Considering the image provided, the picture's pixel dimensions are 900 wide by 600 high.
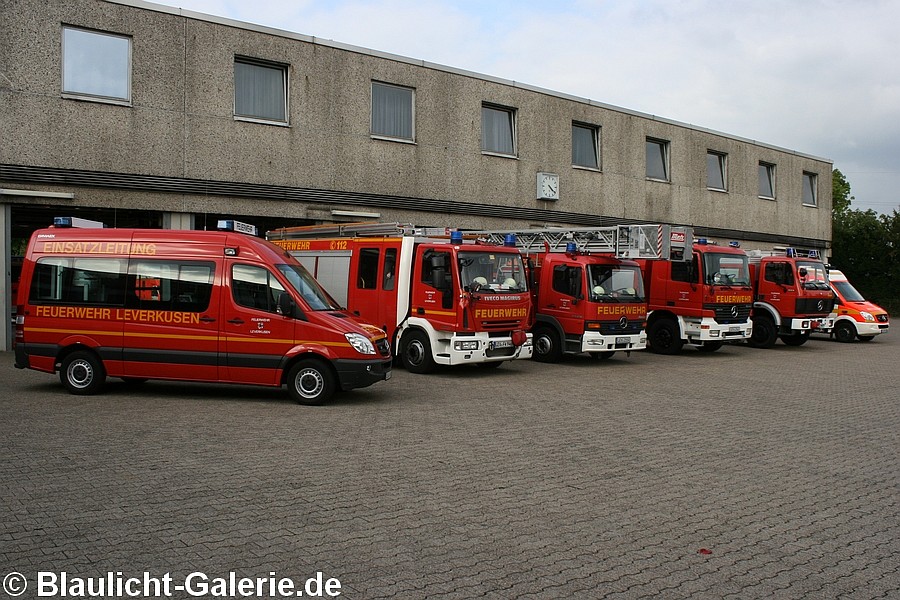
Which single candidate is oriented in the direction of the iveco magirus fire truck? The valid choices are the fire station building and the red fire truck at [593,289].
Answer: the fire station building

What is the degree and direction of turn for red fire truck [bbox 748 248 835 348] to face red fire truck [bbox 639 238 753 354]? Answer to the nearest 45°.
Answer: approximately 90° to its right

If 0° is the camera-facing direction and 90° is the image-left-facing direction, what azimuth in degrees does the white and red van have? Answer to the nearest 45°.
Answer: approximately 315°

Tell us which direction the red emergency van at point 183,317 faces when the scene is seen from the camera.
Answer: facing to the right of the viewer

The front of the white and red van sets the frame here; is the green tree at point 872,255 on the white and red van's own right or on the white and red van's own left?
on the white and red van's own left

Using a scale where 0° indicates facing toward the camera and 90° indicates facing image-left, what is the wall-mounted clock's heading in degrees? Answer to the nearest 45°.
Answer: approximately 315°

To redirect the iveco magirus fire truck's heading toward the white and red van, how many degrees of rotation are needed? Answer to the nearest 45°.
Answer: approximately 90° to its left

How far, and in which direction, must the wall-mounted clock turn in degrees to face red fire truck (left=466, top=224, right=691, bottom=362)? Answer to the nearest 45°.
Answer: approximately 45° to its right

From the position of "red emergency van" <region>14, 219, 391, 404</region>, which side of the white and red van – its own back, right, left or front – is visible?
right
